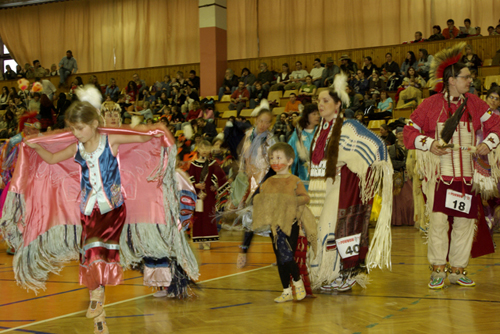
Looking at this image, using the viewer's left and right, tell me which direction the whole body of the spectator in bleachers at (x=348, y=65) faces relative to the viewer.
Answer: facing the viewer and to the left of the viewer

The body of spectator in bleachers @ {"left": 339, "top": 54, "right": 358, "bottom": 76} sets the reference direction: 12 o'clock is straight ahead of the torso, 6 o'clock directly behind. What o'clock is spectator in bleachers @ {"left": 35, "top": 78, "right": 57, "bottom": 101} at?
spectator in bleachers @ {"left": 35, "top": 78, "right": 57, "bottom": 101} is roughly at 2 o'clock from spectator in bleachers @ {"left": 339, "top": 54, "right": 358, "bottom": 76}.

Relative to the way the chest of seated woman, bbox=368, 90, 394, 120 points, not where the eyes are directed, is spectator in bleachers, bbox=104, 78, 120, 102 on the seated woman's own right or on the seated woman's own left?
on the seated woman's own right

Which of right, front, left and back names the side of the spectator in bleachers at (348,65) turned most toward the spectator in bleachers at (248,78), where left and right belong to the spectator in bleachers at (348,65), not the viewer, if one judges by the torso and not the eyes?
right

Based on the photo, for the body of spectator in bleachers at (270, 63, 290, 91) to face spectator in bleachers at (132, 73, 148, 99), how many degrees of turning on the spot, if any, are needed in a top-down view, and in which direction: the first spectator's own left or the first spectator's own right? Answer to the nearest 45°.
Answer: approximately 90° to the first spectator's own right

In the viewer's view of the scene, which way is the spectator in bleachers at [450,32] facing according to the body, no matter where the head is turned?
toward the camera

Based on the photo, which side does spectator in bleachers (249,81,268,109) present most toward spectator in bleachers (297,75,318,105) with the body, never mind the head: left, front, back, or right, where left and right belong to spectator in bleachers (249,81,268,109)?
left

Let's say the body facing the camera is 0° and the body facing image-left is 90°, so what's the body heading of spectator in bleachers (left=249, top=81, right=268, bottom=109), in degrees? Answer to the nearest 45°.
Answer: approximately 45°

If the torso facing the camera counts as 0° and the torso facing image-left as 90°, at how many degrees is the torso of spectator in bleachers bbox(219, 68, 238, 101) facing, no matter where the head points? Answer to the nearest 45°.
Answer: approximately 45°

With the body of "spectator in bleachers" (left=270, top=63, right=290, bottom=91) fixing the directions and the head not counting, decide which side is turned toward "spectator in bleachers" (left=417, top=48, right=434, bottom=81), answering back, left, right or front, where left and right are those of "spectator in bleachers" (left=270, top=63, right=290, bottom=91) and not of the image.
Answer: left
